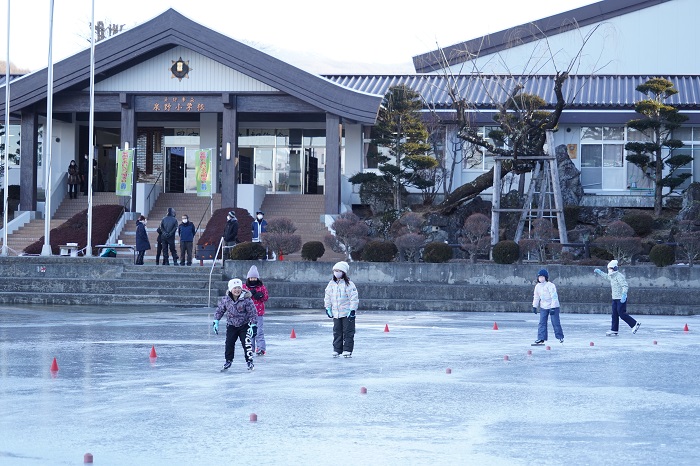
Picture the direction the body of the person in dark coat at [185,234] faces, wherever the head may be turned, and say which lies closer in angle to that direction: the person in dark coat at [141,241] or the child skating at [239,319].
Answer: the child skating

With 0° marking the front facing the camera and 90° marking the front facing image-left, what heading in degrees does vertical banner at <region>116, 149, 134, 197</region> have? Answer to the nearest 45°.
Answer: approximately 0°

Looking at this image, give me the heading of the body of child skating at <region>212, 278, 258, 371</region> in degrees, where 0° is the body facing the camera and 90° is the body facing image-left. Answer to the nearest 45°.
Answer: approximately 0°

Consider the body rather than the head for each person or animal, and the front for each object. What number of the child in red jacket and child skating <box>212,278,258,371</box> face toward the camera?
2

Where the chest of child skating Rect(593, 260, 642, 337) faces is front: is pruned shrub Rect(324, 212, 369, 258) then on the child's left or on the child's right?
on the child's right

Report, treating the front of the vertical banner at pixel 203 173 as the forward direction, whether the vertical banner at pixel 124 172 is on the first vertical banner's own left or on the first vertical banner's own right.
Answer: on the first vertical banner's own right

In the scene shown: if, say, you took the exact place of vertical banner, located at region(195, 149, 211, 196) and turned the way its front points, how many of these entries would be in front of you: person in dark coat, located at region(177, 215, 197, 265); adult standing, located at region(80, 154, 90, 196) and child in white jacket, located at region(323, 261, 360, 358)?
2

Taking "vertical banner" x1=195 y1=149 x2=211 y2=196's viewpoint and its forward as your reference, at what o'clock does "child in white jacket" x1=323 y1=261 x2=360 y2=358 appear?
The child in white jacket is roughly at 12 o'clock from the vertical banner.

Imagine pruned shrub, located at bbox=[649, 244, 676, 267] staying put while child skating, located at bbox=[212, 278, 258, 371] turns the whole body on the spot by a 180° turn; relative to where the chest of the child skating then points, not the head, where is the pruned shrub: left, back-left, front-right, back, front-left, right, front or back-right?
front-right

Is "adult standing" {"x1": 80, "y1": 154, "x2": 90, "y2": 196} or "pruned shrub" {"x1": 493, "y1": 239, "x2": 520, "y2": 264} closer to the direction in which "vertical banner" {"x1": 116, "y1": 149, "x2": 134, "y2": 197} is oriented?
the pruned shrub

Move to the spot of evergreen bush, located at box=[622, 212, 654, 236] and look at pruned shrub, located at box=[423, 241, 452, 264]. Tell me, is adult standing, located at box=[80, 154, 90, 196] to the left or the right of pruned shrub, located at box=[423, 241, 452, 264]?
right

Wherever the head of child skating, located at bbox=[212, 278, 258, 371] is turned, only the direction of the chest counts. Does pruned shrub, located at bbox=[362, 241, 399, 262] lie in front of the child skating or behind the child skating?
behind

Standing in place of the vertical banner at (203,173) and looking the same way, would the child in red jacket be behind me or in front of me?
in front

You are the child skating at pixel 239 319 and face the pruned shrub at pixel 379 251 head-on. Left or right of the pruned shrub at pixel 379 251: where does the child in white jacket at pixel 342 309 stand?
right

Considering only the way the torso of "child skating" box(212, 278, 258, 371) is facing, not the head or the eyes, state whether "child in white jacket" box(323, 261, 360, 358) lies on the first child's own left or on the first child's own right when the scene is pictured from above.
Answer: on the first child's own left
